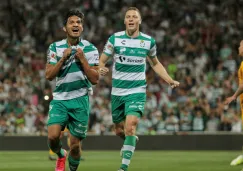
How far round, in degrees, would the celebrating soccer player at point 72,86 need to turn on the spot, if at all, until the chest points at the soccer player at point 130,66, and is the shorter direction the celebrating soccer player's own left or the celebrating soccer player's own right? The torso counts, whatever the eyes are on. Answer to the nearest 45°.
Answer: approximately 135° to the celebrating soccer player's own left

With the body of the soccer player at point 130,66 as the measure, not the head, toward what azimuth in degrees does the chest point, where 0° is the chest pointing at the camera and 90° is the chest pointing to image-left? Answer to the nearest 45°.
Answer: approximately 0°

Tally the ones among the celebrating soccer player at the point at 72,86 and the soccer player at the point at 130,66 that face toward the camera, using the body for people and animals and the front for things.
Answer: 2

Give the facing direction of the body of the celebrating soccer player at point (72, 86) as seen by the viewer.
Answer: toward the camera

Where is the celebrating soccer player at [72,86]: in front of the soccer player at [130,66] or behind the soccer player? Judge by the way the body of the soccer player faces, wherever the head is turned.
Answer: in front
